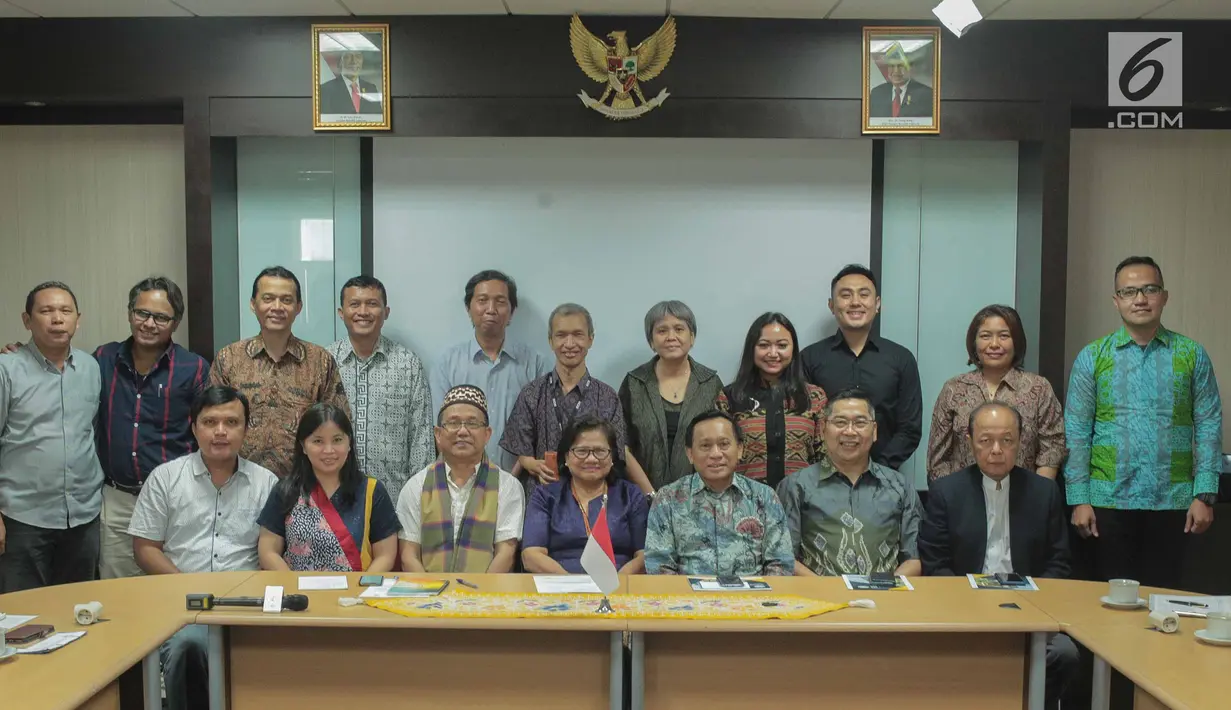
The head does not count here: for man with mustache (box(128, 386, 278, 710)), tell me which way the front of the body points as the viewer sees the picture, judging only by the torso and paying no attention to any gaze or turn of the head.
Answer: toward the camera

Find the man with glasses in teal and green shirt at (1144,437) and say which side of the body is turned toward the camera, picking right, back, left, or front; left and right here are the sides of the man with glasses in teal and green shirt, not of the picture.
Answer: front

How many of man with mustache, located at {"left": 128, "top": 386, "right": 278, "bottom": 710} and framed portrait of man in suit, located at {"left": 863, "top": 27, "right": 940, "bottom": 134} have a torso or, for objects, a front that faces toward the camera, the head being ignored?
2

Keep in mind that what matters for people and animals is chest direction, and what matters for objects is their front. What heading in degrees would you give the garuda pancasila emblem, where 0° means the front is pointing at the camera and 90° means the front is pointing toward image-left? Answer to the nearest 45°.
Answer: approximately 0°

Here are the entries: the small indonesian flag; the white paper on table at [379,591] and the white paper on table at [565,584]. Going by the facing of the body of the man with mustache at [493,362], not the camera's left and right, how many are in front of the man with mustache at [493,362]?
3

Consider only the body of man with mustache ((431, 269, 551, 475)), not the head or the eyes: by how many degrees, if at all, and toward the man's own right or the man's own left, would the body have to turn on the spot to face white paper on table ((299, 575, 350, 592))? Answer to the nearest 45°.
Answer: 0° — they already face it

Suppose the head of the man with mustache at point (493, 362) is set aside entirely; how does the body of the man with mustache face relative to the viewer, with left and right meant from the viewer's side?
facing the viewer

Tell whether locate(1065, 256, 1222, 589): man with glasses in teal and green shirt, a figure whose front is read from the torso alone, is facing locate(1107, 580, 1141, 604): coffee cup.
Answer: yes

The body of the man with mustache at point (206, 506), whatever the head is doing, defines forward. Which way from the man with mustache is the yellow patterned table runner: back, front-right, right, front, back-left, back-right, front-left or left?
front-left

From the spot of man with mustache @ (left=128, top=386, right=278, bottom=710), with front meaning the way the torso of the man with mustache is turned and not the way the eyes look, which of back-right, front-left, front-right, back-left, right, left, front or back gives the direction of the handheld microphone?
front
